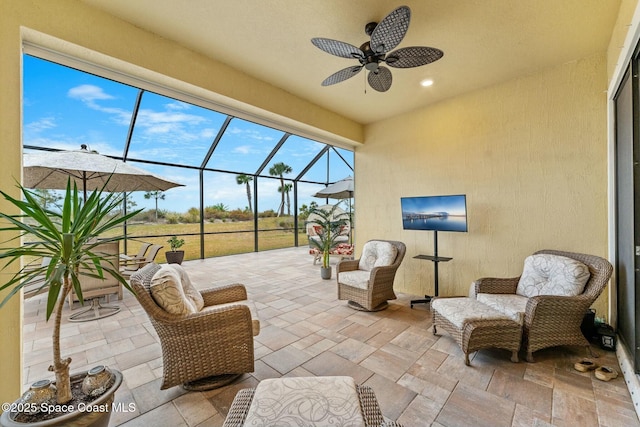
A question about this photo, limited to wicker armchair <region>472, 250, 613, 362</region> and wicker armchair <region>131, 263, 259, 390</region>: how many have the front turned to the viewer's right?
1

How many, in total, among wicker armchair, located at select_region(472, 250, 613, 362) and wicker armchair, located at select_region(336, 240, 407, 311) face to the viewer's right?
0

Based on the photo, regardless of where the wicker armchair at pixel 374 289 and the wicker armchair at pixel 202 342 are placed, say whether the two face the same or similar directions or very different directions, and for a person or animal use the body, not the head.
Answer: very different directions

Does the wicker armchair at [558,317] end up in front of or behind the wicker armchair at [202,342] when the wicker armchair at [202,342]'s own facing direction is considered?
in front

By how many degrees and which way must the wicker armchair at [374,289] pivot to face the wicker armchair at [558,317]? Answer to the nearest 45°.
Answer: approximately 90° to its left

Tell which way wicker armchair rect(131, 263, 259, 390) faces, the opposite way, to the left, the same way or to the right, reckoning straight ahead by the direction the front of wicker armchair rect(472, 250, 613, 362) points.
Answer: the opposite way

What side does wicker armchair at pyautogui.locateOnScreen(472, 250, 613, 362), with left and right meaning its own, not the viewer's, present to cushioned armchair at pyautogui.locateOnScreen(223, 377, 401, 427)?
front

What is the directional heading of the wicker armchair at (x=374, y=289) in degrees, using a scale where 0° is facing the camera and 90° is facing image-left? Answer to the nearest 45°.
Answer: approximately 45°

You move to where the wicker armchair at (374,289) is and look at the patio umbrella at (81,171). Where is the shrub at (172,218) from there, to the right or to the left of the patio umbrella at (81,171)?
right

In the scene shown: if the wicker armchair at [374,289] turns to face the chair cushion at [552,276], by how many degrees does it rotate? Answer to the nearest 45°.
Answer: approximately 135° to its left

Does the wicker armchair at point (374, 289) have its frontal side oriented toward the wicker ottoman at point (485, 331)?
no

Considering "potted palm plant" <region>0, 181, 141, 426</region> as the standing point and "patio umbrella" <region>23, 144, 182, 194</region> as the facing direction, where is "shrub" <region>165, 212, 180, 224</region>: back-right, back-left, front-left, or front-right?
front-right

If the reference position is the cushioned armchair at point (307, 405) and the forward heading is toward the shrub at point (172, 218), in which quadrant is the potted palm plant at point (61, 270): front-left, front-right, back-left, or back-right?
front-left

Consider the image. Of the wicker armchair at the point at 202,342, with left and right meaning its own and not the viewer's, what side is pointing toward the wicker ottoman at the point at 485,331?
front

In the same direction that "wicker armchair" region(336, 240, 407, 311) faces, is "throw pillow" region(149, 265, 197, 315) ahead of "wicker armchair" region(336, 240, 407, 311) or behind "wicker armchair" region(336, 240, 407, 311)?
ahead

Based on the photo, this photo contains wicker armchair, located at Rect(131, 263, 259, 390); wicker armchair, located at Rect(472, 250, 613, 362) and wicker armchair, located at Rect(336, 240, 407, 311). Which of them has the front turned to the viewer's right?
wicker armchair, located at Rect(131, 263, 259, 390)

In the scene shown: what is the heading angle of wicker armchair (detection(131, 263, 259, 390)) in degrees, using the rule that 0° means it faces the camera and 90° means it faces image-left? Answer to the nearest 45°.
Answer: approximately 270°
